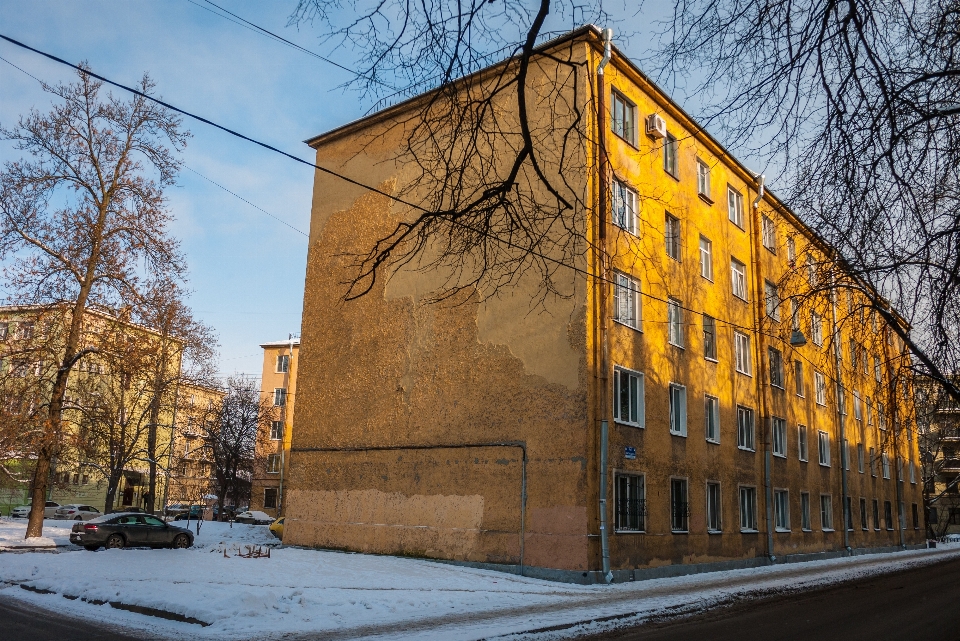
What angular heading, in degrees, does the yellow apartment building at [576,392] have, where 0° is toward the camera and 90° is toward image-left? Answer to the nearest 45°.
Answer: approximately 315°

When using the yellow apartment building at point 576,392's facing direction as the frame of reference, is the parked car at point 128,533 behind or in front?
behind

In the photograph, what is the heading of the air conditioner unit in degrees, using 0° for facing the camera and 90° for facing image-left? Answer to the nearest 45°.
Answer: approximately 315°

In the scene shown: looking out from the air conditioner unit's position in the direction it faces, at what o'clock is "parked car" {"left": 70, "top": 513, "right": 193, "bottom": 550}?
The parked car is roughly at 5 o'clock from the air conditioner unit.
